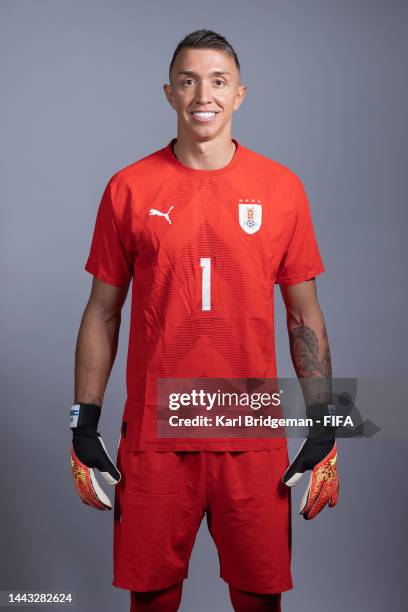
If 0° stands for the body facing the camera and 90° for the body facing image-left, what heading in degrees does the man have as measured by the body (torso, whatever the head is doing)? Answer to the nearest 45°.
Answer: approximately 0°
